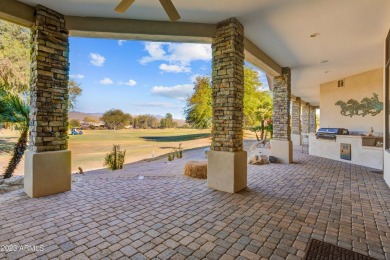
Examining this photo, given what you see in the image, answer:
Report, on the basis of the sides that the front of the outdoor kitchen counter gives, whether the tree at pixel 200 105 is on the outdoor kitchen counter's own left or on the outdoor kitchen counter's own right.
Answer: on the outdoor kitchen counter's own right

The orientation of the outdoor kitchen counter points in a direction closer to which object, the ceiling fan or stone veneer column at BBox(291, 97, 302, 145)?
the ceiling fan

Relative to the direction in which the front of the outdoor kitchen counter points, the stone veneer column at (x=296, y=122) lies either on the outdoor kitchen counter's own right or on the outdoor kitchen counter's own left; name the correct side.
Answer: on the outdoor kitchen counter's own right

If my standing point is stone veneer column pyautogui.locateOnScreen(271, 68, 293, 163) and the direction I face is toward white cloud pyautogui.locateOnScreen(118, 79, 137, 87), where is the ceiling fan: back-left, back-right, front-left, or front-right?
back-left

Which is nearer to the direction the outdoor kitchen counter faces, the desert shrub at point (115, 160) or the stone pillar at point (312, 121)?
the desert shrub

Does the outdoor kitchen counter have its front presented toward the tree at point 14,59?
yes

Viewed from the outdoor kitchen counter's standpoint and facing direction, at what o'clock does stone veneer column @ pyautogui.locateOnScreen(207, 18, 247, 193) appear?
The stone veneer column is roughly at 11 o'clock from the outdoor kitchen counter.

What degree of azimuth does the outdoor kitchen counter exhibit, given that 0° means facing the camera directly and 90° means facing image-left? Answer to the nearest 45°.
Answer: approximately 45°

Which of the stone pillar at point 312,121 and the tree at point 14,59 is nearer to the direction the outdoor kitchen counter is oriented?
the tree

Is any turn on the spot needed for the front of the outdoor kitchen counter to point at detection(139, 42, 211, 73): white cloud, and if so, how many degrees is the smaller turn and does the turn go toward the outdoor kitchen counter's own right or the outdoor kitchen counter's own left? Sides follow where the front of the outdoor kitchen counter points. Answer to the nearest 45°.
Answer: approximately 45° to the outdoor kitchen counter's own right

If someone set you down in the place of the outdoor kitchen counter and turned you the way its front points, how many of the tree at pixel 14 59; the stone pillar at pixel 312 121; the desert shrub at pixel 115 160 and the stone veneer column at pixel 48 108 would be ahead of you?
3
